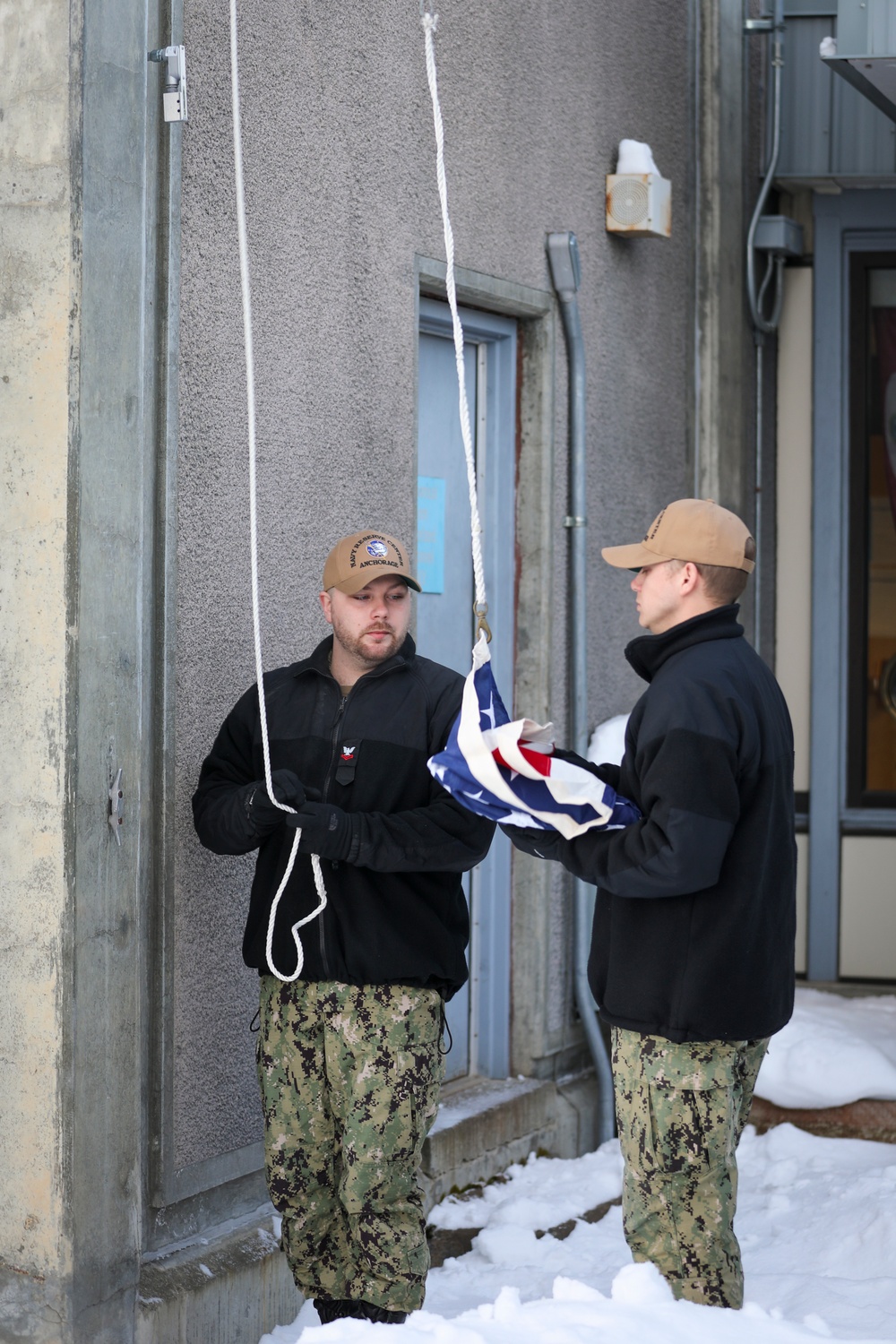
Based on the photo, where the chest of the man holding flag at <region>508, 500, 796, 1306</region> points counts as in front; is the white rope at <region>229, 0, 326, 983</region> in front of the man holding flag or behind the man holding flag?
in front

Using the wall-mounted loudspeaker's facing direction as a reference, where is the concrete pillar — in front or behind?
in front

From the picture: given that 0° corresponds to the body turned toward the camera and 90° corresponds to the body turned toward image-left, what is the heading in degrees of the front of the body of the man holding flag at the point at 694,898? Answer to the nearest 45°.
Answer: approximately 90°

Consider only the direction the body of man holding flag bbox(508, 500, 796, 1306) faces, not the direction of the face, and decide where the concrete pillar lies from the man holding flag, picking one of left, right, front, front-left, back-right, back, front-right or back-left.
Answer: front

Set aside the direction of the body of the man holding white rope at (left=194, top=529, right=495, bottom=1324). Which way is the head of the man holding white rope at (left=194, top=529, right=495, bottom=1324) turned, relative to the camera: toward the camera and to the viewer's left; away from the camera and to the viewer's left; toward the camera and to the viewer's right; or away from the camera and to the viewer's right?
toward the camera and to the viewer's right

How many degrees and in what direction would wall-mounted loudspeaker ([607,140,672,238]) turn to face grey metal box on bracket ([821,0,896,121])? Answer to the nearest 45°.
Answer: approximately 90° to its left

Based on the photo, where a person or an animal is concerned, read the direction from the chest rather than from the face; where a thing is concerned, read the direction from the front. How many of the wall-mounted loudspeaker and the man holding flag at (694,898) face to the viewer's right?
0

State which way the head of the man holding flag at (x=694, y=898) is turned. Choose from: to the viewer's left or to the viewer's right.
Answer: to the viewer's left

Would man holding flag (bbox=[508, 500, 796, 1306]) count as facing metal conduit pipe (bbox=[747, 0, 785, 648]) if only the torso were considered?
no
